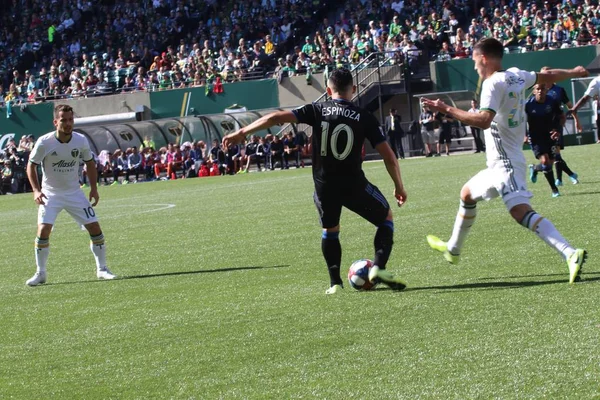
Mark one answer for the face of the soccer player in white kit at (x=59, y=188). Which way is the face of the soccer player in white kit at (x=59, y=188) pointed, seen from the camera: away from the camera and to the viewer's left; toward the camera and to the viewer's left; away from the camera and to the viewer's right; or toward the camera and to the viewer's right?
toward the camera and to the viewer's right

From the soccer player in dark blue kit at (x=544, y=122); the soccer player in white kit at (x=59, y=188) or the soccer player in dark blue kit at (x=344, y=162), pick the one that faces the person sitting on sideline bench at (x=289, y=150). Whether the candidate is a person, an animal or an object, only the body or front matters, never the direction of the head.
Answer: the soccer player in dark blue kit at (x=344, y=162)

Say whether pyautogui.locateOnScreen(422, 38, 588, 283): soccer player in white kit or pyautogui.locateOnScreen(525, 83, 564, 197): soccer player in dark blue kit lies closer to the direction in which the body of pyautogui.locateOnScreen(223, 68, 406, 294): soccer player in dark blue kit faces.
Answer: the soccer player in dark blue kit

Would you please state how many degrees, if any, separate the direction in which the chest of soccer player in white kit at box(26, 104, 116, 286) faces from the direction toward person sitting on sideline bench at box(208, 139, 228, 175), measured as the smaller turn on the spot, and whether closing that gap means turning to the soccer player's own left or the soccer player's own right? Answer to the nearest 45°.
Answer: approximately 180°

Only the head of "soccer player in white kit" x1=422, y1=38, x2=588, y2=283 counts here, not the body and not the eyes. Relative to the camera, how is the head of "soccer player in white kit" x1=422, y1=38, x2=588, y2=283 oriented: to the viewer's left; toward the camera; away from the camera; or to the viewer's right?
to the viewer's left

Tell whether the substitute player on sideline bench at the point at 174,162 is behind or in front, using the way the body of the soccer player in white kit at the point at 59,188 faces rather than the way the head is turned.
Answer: behind

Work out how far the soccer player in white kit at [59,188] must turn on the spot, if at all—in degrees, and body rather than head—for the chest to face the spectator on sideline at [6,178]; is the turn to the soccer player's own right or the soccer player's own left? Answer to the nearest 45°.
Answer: approximately 180°

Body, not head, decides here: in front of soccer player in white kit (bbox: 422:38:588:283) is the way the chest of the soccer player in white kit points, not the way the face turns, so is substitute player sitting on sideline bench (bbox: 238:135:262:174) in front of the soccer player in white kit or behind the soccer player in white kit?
in front

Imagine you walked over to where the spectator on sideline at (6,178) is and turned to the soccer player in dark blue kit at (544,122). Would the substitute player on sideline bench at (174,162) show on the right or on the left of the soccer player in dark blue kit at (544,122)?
left

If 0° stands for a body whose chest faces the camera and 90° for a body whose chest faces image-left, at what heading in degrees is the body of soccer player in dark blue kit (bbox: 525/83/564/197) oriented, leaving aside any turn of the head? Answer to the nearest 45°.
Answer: approximately 0°

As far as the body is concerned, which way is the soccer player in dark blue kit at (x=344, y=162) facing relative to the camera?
away from the camera
